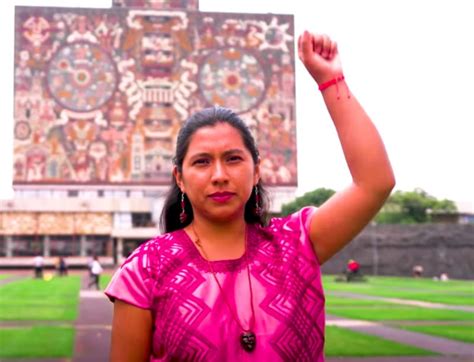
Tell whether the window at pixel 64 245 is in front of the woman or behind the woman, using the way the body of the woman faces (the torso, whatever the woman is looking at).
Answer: behind

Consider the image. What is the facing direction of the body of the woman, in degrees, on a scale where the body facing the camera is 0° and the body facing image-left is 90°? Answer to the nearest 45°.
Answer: approximately 0°

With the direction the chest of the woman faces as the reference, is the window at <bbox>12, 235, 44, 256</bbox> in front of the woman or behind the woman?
behind

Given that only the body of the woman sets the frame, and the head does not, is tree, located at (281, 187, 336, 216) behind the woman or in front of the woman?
behind

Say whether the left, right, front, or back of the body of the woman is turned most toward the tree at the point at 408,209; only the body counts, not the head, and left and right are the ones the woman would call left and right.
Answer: back

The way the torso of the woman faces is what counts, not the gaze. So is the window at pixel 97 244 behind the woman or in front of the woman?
behind

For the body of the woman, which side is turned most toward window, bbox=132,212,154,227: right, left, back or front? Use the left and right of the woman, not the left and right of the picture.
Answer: back
